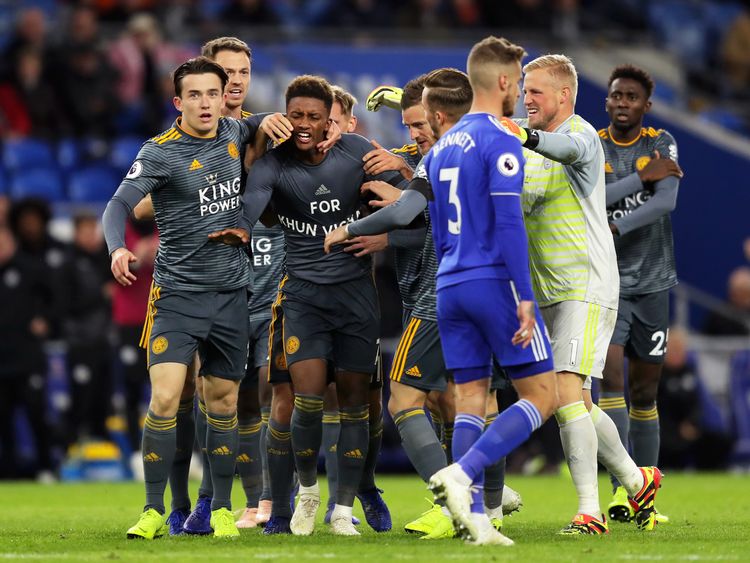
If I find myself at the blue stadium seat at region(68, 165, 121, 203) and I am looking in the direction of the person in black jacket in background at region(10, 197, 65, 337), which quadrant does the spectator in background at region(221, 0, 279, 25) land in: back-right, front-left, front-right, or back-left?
back-left

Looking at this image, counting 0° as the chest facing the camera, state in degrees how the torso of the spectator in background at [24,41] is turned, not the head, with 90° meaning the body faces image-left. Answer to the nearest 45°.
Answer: approximately 0°

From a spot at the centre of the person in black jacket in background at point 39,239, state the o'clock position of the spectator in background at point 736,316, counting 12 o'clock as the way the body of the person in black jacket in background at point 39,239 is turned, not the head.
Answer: the spectator in background at point 736,316 is roughly at 9 o'clock from the person in black jacket in background at point 39,239.

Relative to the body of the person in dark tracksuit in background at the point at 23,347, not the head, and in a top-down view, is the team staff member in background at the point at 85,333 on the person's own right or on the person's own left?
on the person's own left

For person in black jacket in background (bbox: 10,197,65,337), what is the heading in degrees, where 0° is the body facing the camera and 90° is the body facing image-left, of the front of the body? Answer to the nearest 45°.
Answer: approximately 0°

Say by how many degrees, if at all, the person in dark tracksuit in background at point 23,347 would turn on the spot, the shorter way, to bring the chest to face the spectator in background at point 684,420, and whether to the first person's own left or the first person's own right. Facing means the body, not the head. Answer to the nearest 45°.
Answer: approximately 90° to the first person's own left
